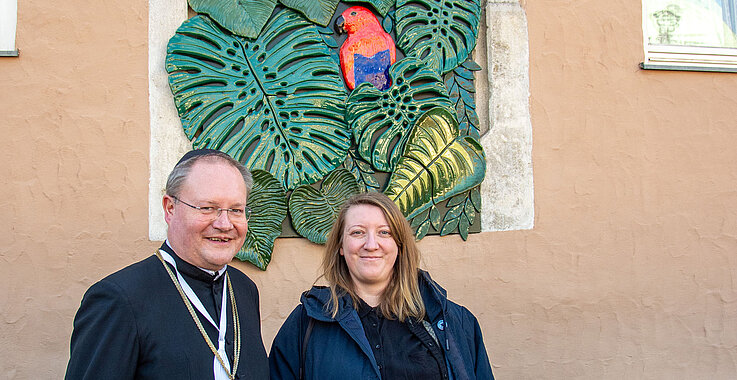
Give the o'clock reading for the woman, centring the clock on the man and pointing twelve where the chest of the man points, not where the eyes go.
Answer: The woman is roughly at 10 o'clock from the man.

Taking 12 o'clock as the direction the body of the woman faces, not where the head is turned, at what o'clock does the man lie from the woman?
The man is roughly at 2 o'clock from the woman.

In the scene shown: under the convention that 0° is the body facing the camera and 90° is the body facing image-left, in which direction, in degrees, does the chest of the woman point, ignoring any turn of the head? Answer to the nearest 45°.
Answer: approximately 0°

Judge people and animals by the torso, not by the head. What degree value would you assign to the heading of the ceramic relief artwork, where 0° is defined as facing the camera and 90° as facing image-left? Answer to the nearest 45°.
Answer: approximately 0°

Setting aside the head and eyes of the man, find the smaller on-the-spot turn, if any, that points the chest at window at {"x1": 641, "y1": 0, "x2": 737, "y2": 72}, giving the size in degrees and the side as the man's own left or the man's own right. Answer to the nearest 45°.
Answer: approximately 45° to the man's own left
